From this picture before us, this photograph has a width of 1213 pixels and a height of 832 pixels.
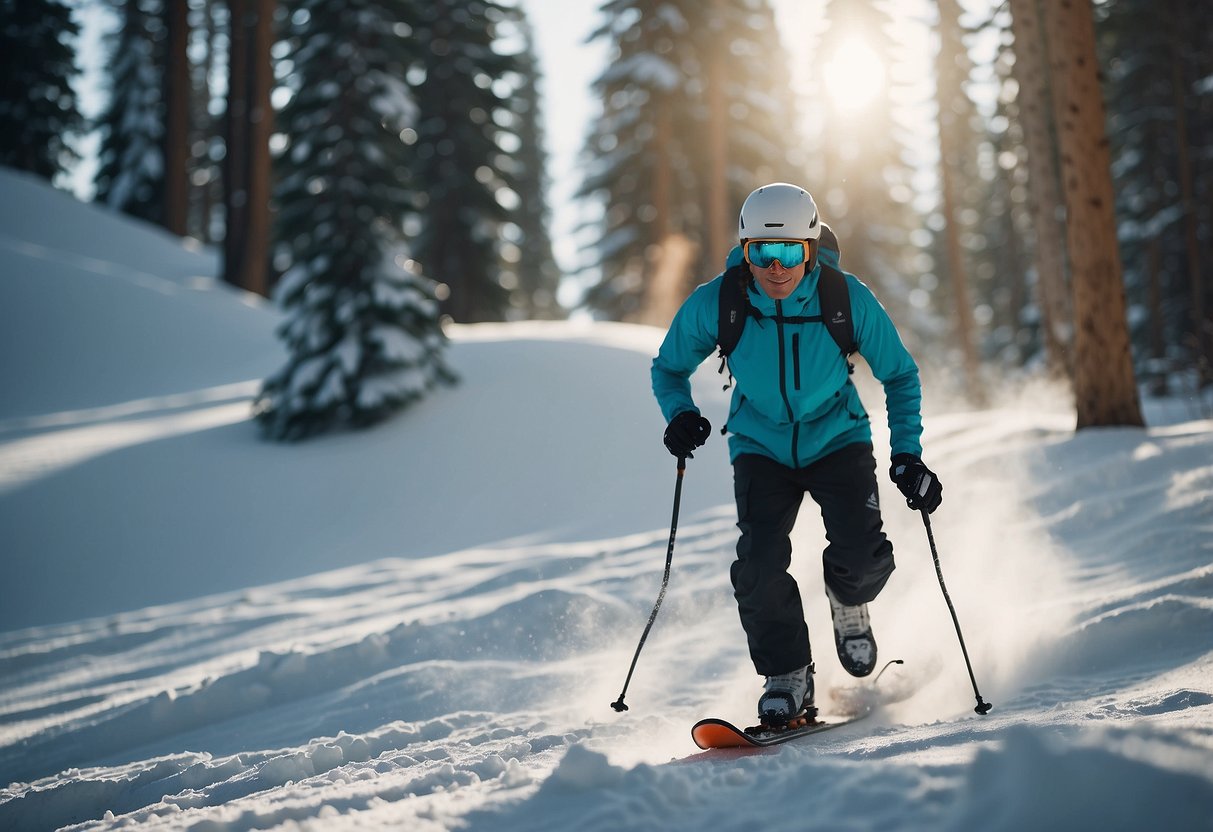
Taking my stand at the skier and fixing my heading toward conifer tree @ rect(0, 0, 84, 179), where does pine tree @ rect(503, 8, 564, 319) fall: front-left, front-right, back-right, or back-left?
front-right

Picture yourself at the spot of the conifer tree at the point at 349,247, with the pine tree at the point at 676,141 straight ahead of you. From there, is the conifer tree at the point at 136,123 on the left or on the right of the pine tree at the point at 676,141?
left

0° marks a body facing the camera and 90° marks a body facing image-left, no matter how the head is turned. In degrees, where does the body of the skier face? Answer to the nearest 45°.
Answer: approximately 0°

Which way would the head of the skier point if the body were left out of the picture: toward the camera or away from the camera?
toward the camera

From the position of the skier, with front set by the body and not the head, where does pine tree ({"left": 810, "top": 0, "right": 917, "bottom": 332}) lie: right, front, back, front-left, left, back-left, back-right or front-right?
back

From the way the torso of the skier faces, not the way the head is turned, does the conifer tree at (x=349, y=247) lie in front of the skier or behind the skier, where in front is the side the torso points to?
behind

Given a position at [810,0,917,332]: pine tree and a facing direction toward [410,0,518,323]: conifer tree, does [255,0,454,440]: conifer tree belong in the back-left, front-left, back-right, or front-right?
front-left

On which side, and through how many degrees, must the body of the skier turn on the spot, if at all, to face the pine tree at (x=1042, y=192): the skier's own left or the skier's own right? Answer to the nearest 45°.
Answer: approximately 180°

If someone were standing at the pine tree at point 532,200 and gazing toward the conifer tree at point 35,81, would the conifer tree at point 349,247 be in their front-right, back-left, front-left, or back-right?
front-left

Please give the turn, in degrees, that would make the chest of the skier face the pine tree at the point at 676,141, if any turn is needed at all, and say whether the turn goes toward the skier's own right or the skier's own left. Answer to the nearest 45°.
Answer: approximately 180°
